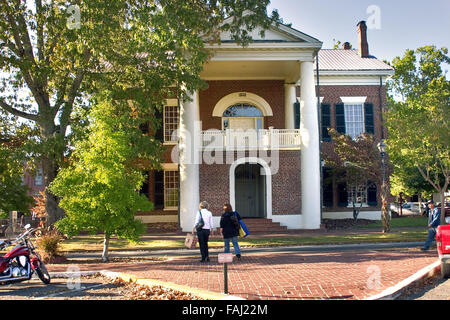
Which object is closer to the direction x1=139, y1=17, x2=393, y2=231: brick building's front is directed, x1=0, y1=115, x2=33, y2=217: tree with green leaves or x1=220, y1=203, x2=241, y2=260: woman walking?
the woman walking

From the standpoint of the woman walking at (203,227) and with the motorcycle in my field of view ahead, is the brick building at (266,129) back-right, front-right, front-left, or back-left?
back-right

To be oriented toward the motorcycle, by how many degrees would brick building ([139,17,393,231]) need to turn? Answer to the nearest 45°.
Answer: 0° — it already faces it

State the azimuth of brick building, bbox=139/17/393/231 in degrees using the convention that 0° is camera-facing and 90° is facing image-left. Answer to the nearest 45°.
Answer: approximately 0°

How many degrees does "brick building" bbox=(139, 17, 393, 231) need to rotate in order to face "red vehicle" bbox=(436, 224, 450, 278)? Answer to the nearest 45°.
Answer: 0° — it already faces it

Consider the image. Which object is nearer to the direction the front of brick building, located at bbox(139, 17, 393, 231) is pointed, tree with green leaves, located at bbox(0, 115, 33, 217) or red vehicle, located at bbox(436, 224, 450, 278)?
the red vehicle

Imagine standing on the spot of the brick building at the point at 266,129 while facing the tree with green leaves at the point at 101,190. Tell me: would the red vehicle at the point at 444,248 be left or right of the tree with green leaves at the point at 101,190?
left

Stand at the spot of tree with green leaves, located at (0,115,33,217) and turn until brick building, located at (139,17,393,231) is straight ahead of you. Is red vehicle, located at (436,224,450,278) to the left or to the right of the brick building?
right

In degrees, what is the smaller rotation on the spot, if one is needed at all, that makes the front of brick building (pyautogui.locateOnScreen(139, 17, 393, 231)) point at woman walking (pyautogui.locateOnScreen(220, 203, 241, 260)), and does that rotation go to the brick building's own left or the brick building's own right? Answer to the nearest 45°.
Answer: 0° — it already faces them

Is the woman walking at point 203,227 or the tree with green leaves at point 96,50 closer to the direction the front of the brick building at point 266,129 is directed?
the woman walking

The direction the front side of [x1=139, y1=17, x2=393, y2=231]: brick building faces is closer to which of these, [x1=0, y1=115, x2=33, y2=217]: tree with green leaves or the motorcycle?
the motorcycle

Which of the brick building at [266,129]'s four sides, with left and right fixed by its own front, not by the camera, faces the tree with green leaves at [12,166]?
right

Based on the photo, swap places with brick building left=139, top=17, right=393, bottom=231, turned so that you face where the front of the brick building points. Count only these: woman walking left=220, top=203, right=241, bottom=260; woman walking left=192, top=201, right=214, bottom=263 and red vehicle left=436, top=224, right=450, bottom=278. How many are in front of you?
3
